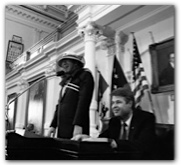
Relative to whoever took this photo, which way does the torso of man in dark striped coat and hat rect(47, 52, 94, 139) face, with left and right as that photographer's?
facing the viewer and to the left of the viewer

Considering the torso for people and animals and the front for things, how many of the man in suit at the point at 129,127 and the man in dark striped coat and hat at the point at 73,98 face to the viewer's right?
0

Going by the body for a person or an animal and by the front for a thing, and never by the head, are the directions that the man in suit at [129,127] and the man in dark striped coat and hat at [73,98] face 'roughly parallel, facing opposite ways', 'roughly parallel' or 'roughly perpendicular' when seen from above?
roughly parallel

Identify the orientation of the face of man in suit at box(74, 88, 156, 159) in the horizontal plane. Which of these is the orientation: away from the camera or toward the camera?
toward the camera
